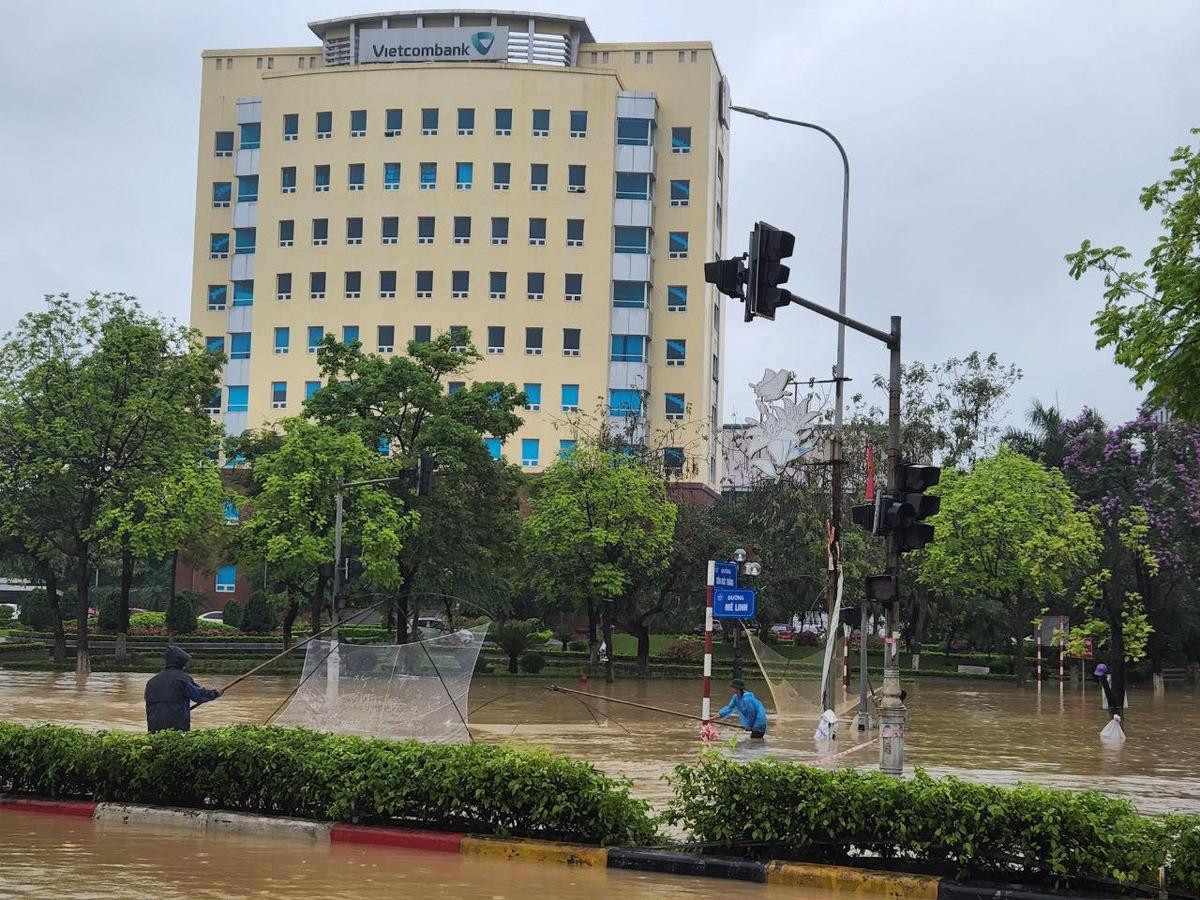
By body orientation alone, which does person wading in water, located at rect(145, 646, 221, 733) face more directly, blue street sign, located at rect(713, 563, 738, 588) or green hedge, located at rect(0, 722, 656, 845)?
the blue street sign

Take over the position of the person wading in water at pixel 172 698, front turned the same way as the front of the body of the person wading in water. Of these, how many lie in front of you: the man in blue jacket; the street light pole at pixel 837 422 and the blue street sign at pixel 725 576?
3

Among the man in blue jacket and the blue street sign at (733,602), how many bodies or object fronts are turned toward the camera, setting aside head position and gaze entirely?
1

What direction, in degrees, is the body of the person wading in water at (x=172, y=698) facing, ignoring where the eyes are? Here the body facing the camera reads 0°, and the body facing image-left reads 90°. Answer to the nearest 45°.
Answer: approximately 225°

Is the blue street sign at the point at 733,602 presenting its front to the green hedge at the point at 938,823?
yes

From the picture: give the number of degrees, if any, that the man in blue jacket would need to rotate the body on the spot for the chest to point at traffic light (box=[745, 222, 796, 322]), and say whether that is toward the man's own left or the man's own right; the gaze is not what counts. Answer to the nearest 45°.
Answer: approximately 90° to the man's own left

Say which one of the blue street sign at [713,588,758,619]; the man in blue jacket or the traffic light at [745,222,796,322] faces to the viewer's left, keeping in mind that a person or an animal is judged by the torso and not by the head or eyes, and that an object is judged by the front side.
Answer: the man in blue jacket

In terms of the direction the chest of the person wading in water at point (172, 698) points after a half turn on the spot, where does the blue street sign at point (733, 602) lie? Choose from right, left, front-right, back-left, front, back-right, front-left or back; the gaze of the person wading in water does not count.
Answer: back

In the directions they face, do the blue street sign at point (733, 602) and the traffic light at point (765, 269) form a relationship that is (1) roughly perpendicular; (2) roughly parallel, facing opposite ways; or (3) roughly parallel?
roughly perpendicular

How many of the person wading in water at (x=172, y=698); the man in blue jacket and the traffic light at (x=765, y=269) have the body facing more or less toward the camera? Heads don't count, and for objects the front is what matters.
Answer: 0

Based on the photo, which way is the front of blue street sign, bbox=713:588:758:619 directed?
toward the camera

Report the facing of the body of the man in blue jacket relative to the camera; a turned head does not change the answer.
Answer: to the viewer's left
